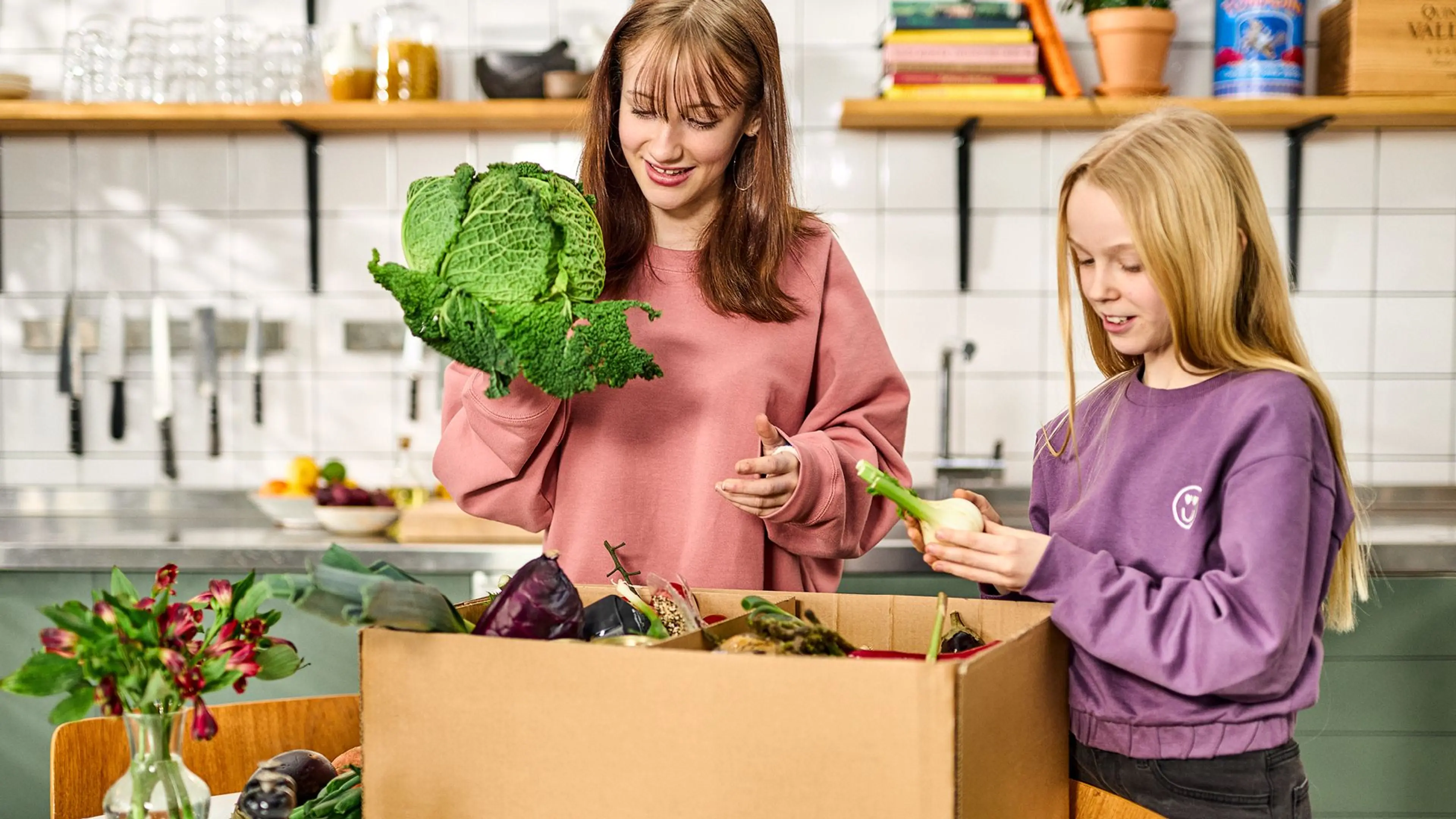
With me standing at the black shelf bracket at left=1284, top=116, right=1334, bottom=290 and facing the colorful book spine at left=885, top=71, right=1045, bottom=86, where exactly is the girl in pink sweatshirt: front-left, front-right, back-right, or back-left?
front-left

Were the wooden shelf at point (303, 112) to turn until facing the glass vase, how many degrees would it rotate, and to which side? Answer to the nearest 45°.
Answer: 0° — it already faces it

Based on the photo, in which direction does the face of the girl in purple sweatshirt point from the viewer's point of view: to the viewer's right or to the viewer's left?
to the viewer's left

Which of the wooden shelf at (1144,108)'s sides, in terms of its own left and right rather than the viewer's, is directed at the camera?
front

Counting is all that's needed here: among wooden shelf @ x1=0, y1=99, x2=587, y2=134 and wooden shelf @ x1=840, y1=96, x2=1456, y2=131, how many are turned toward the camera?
2

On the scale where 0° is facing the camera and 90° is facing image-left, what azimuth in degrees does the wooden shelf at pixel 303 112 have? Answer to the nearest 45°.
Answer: approximately 0°

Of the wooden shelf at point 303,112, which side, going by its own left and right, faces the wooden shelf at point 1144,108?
left

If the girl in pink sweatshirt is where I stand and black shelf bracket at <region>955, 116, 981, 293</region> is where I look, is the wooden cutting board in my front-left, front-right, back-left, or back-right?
front-left

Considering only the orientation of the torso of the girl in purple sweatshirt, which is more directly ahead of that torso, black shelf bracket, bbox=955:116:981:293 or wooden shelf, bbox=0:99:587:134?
the wooden shelf

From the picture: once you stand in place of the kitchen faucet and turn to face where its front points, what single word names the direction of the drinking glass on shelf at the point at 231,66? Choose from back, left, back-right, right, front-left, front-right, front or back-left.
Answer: back-right

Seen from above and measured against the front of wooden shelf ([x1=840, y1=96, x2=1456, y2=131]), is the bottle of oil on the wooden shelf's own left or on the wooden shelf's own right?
on the wooden shelf's own right

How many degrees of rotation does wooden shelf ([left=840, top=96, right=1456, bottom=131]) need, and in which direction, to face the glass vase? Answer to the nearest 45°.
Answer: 0° — it already faces it

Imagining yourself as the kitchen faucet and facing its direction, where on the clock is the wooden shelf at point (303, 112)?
The wooden shelf is roughly at 4 o'clock from the kitchen faucet.

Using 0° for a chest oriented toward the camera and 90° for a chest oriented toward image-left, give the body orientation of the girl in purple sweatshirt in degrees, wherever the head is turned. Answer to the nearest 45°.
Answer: approximately 45°

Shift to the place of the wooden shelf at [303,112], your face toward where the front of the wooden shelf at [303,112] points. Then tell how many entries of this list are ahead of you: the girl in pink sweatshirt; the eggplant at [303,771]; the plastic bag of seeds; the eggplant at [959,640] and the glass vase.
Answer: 5

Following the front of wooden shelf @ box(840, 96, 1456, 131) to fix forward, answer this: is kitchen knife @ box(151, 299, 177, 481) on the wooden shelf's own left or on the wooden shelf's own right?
on the wooden shelf's own right
